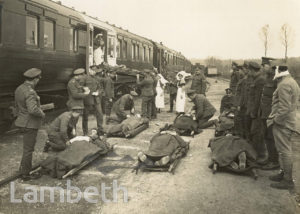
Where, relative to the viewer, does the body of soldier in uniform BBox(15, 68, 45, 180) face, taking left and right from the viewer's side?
facing to the right of the viewer

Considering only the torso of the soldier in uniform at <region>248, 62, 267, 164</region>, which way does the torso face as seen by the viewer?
to the viewer's left

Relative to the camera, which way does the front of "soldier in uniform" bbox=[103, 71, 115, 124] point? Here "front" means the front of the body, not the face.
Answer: to the viewer's right

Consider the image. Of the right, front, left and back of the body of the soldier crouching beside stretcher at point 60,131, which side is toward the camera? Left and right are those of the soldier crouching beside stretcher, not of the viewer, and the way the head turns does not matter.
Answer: right

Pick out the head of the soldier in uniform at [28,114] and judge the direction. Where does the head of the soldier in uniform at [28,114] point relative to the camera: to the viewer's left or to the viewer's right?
to the viewer's right

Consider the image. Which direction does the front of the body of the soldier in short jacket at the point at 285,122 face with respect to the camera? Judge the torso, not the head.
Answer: to the viewer's left

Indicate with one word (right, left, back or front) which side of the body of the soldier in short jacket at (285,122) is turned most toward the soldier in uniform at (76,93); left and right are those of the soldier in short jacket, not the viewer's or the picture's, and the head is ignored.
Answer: front

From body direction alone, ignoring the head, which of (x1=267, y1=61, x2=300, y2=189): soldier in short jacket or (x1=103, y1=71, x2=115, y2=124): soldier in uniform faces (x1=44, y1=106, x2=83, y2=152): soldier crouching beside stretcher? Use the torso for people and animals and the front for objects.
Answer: the soldier in short jacket

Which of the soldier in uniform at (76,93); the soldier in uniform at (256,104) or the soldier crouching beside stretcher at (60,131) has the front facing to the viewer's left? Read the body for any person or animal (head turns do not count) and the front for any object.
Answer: the soldier in uniform at (256,104)
